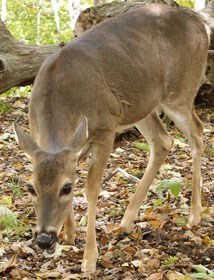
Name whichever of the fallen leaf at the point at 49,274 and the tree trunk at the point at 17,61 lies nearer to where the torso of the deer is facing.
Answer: the fallen leaf

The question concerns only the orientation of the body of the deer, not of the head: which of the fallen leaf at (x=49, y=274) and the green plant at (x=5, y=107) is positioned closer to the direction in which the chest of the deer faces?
the fallen leaf

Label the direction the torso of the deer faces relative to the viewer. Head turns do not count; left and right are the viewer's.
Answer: facing the viewer and to the left of the viewer

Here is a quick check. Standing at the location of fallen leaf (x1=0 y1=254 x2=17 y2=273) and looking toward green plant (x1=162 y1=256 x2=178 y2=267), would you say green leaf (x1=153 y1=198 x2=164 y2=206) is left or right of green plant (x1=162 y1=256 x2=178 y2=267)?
left

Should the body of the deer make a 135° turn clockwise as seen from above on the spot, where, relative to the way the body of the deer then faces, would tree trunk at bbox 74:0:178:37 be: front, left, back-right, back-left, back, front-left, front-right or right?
front
